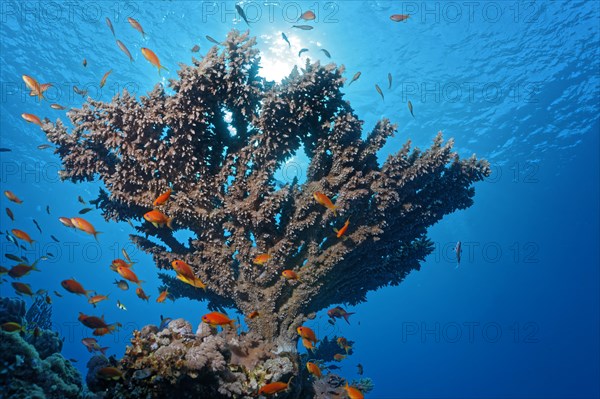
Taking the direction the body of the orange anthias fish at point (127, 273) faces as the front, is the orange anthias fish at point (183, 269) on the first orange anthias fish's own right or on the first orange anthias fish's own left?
on the first orange anthias fish's own left

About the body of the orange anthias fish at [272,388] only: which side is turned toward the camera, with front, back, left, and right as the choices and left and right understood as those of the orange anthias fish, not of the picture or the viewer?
left

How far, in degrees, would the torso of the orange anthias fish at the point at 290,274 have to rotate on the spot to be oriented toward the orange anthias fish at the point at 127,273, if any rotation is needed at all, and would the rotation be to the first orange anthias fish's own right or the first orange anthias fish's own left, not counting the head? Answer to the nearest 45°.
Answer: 0° — it already faces it

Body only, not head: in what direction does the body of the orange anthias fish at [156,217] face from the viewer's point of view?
to the viewer's left

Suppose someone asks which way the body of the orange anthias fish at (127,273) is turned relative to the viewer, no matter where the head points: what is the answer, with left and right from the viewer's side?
facing to the left of the viewer

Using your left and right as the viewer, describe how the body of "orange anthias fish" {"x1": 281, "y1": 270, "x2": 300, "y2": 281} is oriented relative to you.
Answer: facing to the left of the viewer

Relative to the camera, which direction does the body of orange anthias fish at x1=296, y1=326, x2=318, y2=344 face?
to the viewer's left

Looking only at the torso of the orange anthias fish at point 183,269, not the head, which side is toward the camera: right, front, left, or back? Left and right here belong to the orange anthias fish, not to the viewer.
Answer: left

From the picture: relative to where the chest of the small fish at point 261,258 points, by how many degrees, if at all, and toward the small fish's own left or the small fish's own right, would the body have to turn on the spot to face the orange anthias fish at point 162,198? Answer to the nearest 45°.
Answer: approximately 45° to the small fish's own left
